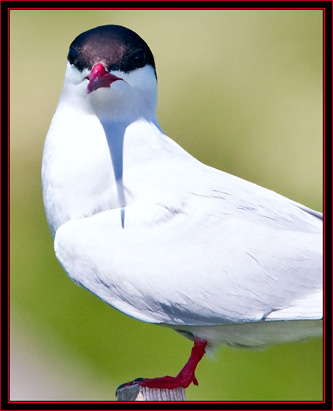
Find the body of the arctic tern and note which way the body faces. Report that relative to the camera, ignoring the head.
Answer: to the viewer's left
